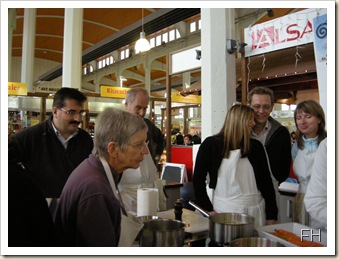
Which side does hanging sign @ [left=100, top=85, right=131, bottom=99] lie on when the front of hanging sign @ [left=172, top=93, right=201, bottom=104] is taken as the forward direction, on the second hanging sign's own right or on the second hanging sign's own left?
on the second hanging sign's own right

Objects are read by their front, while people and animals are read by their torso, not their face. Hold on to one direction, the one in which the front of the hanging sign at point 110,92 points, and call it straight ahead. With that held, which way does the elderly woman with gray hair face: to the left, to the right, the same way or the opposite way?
to the left

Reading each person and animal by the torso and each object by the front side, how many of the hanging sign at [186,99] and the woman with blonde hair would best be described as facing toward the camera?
2

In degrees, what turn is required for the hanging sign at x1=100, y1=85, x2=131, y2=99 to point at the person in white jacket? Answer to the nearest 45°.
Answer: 0° — it already faces them

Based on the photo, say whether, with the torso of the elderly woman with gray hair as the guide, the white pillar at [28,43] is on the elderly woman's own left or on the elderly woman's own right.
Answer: on the elderly woman's own left

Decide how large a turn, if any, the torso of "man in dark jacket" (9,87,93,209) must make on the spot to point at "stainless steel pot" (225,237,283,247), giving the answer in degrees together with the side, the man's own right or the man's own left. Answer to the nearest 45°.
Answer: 0° — they already face it

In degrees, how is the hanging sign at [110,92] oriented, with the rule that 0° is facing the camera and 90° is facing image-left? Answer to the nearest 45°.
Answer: approximately 0°

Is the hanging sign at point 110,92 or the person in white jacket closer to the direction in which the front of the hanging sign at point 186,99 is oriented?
the person in white jacket
